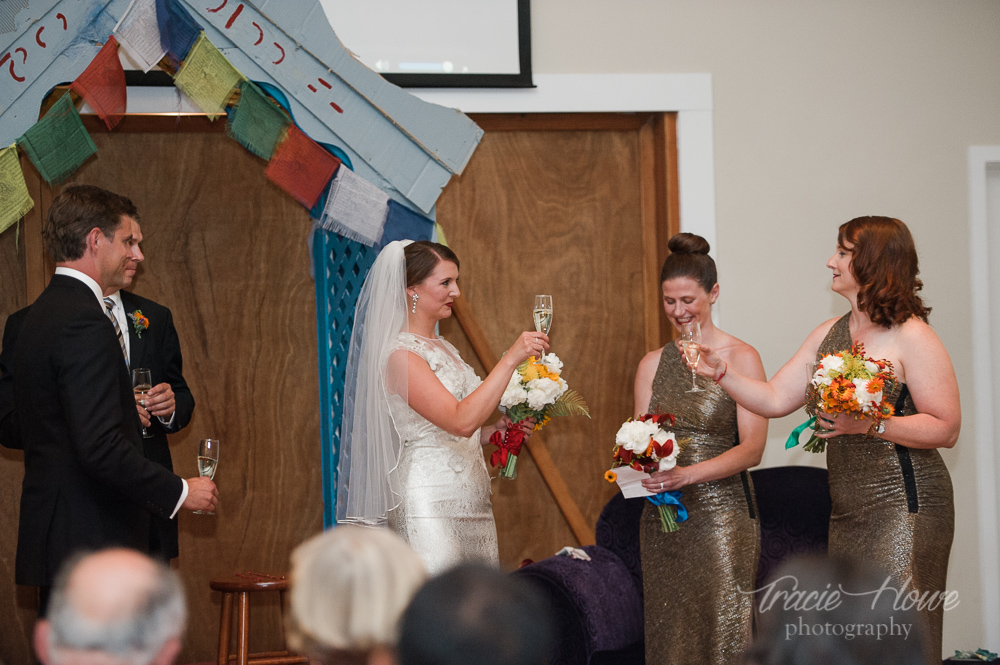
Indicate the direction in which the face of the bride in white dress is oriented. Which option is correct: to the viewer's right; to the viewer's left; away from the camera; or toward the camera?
to the viewer's right

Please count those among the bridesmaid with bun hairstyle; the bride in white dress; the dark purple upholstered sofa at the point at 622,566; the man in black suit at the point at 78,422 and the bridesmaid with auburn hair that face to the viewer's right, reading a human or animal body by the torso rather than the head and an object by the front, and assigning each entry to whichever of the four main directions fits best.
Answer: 2

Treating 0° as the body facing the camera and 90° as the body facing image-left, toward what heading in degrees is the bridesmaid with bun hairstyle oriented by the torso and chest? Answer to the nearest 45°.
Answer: approximately 45°

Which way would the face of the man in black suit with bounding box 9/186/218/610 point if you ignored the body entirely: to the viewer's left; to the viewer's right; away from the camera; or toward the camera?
to the viewer's right

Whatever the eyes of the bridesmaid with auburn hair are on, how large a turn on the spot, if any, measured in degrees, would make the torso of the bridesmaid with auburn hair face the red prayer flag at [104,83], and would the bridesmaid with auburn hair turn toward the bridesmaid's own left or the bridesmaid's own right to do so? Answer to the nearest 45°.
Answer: approximately 45° to the bridesmaid's own right

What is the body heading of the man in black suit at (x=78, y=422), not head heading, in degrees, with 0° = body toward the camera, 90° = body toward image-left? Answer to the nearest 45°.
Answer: approximately 270°

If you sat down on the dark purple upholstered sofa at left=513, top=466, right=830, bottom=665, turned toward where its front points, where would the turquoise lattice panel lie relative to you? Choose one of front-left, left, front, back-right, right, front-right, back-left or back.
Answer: front-right

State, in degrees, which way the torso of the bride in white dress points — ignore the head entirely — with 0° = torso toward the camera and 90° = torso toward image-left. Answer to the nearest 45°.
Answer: approximately 270°

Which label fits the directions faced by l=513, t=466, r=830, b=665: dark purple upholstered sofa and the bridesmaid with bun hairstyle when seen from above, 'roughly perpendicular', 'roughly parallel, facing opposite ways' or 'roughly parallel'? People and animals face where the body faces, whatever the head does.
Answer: roughly parallel

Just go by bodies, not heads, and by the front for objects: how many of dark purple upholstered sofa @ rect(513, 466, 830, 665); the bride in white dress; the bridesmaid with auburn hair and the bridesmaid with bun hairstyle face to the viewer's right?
1
